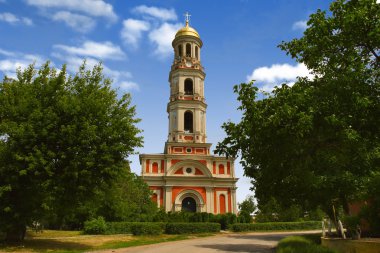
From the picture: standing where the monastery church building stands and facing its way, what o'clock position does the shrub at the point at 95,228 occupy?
The shrub is roughly at 1 o'clock from the monastery church building.

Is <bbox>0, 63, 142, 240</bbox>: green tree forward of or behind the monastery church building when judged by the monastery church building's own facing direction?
forward

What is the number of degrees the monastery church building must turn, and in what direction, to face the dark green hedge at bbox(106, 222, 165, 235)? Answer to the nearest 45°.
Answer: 0° — it already faces it

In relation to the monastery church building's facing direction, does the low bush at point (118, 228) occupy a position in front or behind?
in front

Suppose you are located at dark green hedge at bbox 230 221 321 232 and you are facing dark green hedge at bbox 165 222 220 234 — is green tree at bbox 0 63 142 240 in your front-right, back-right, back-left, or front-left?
front-left

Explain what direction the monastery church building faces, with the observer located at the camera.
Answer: facing the viewer

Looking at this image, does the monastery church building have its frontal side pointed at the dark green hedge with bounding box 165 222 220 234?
yes

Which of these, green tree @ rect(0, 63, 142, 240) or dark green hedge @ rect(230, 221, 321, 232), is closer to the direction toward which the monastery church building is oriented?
the green tree
